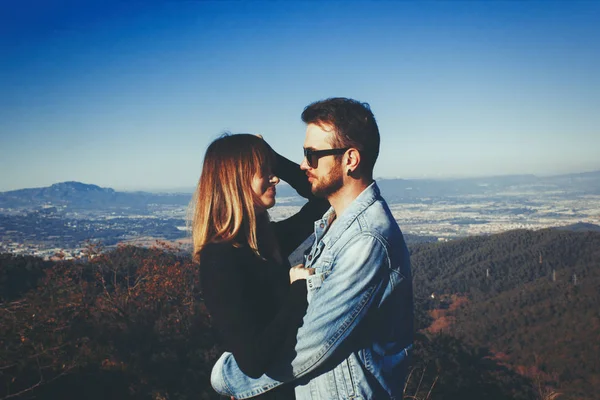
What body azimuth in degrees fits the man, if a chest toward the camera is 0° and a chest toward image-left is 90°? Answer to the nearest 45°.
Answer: approximately 90°

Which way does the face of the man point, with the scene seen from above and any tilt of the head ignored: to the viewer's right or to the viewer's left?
to the viewer's left

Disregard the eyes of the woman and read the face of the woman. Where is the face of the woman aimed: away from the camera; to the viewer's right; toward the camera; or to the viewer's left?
to the viewer's right

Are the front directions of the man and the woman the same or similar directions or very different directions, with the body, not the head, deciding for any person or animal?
very different directions

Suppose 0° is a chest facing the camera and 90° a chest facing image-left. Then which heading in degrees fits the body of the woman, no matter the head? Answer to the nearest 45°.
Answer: approximately 270°
